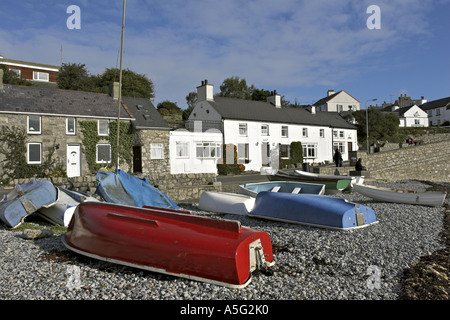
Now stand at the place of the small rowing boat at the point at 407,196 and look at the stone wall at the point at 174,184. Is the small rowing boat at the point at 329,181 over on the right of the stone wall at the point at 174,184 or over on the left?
right

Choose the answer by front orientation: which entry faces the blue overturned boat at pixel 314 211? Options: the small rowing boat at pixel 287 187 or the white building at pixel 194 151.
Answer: the white building

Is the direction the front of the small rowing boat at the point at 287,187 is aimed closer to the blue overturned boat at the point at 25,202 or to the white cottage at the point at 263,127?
the blue overturned boat

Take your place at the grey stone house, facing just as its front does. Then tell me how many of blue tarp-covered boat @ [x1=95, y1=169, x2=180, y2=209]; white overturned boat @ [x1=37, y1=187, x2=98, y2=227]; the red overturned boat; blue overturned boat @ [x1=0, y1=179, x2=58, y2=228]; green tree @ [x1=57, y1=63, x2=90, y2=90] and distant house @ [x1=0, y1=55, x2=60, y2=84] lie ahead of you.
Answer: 4

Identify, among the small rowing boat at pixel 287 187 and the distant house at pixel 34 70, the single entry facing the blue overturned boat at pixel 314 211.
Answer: the distant house

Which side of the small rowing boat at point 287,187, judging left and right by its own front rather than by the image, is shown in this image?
left

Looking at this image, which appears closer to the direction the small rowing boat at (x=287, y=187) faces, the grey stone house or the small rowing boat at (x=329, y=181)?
the grey stone house

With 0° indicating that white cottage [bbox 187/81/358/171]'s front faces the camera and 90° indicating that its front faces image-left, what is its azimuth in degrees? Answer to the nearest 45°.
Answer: approximately 315°

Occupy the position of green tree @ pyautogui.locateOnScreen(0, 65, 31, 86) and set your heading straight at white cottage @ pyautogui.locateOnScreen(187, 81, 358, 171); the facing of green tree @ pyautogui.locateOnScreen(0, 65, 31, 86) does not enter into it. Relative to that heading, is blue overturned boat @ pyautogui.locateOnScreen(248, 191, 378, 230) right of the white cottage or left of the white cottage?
right

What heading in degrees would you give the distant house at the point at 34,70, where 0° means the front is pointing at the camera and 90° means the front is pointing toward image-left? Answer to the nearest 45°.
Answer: approximately 0°

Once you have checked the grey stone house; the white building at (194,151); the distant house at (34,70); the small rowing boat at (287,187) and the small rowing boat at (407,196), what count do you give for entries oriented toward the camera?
3

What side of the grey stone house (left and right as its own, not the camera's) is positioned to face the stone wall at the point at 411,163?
left
